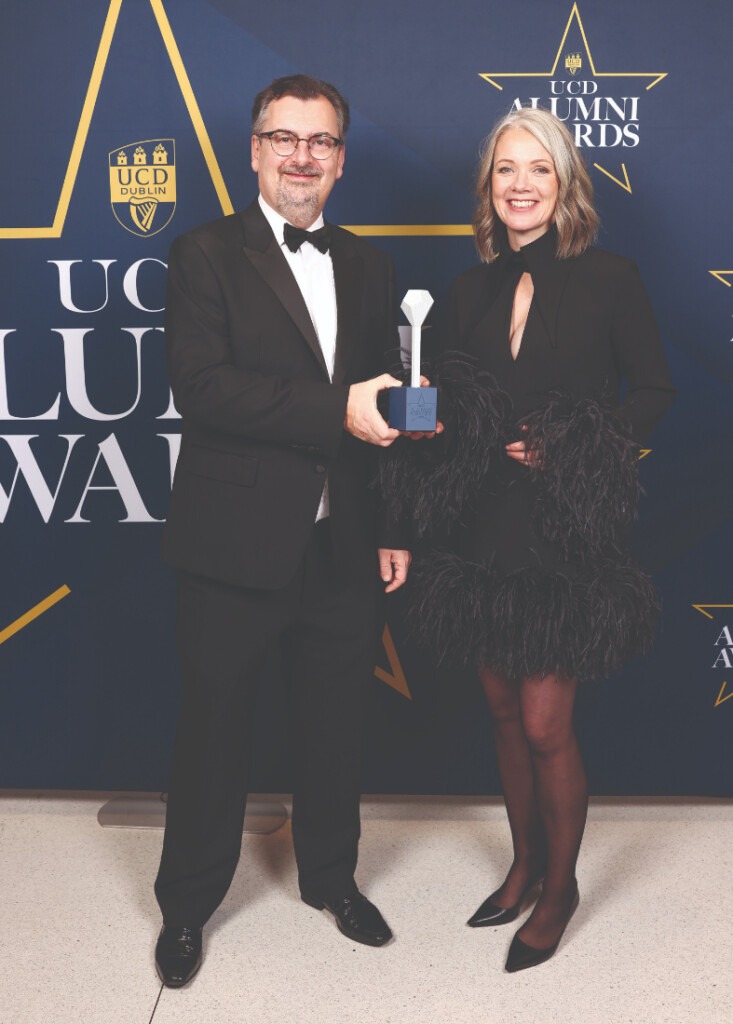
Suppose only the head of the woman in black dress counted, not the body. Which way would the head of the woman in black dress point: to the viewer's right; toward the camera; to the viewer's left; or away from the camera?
toward the camera

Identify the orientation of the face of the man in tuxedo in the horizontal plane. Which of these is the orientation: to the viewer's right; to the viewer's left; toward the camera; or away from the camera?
toward the camera

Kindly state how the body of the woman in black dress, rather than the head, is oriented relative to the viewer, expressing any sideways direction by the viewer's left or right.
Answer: facing the viewer and to the left of the viewer

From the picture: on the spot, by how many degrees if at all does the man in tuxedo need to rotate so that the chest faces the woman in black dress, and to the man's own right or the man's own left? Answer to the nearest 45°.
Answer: approximately 45° to the man's own left

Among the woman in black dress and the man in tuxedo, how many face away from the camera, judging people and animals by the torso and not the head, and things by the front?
0

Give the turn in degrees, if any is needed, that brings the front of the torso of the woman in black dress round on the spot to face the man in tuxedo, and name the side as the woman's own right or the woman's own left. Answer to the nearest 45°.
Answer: approximately 45° to the woman's own right
